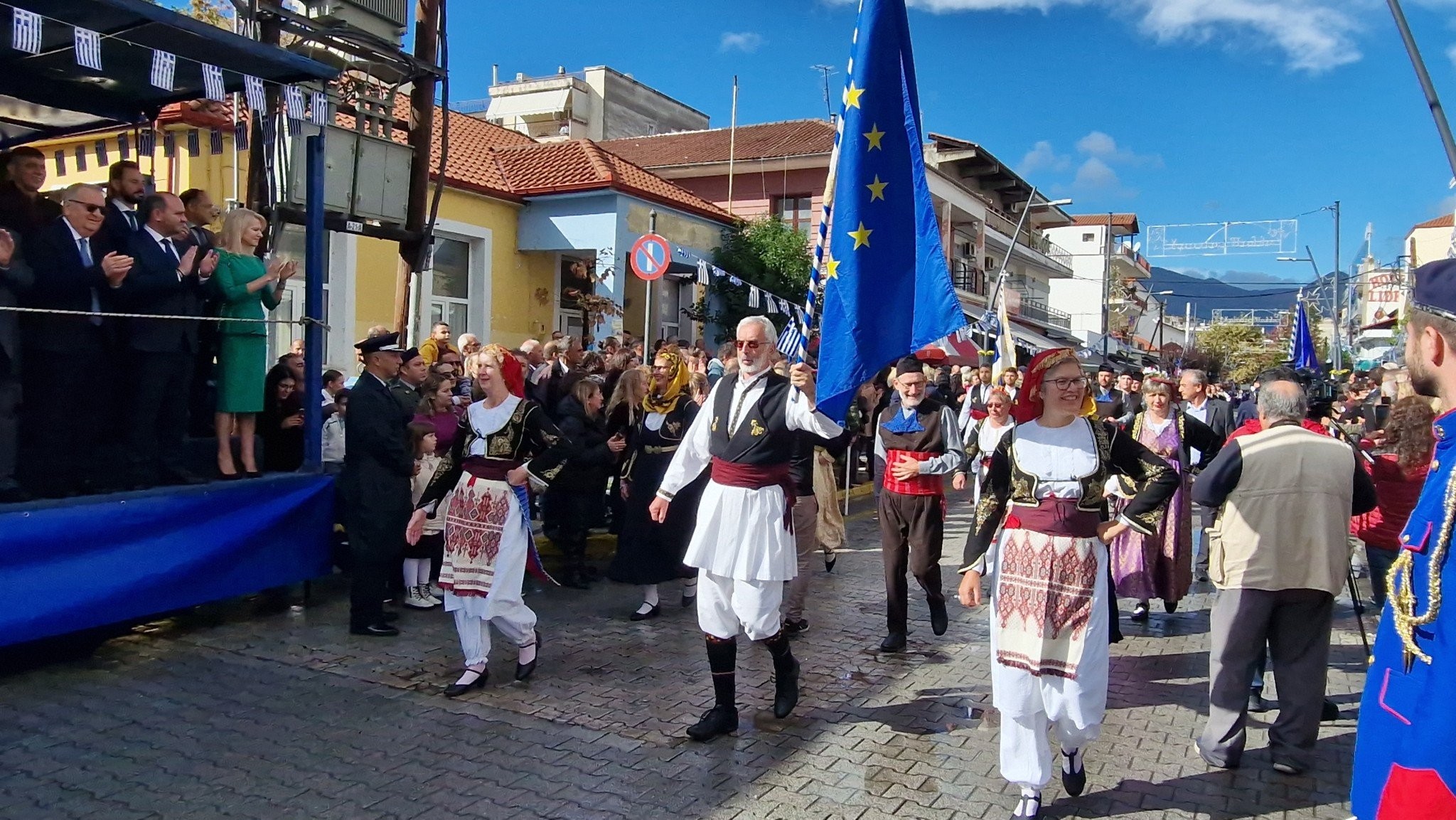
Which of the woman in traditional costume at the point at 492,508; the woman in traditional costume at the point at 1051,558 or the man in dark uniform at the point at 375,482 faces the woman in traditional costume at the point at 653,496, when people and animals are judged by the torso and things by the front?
the man in dark uniform

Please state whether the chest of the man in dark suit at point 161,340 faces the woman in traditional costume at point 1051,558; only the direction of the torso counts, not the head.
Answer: yes

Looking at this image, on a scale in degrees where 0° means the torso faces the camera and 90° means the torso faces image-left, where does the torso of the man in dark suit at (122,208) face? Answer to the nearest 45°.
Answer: approximately 315°

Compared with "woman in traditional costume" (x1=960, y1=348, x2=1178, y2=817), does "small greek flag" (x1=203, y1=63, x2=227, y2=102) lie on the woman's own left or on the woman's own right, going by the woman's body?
on the woman's own right

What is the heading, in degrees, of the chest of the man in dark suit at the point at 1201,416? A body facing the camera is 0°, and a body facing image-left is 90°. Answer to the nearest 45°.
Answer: approximately 45°

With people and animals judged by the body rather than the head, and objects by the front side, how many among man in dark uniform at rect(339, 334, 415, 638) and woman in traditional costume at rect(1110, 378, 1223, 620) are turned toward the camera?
1

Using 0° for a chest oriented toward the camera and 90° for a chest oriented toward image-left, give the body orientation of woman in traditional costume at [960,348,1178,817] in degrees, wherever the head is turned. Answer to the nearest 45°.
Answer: approximately 0°
